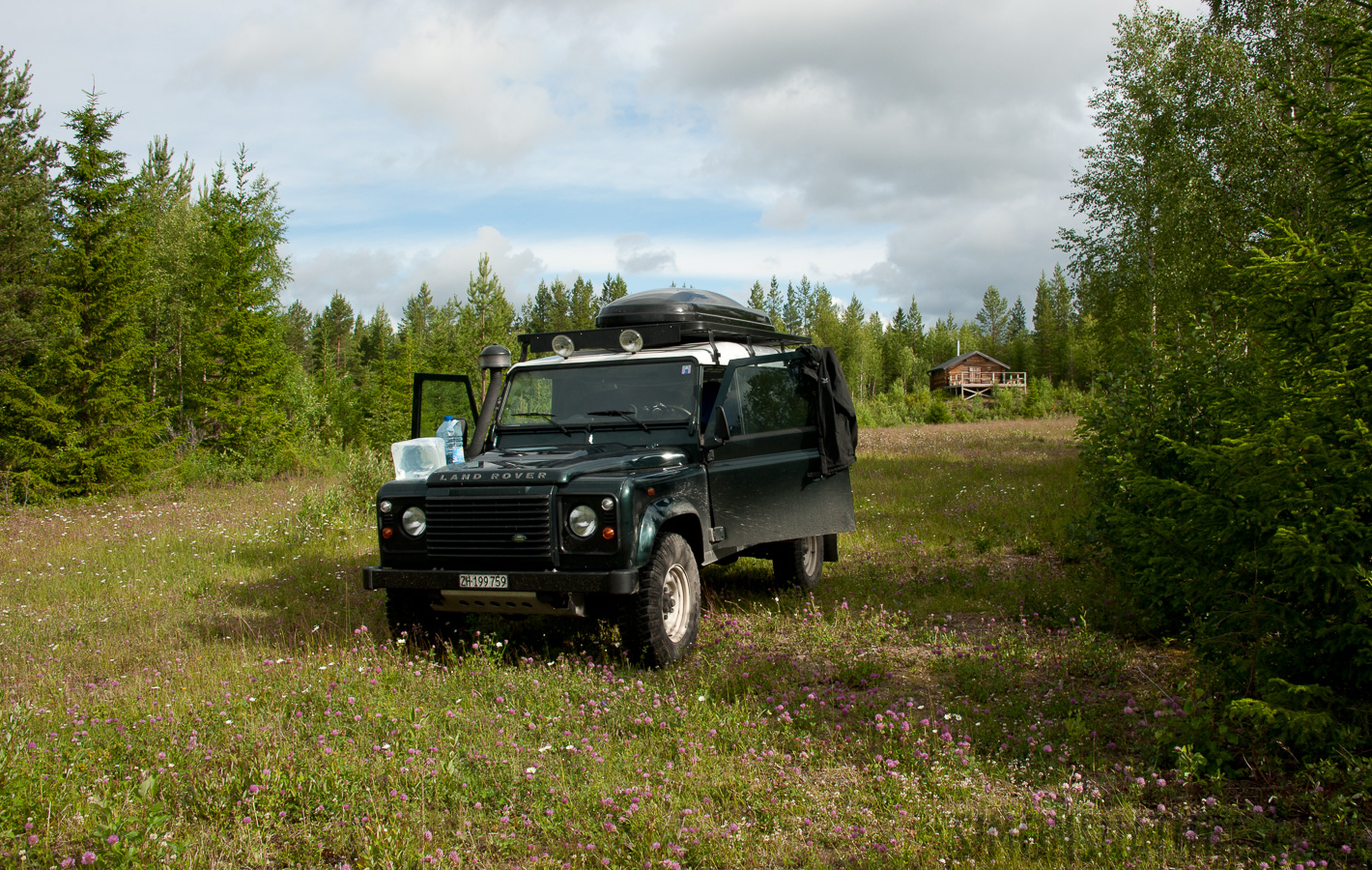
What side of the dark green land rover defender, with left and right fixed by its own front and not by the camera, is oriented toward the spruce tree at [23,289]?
right

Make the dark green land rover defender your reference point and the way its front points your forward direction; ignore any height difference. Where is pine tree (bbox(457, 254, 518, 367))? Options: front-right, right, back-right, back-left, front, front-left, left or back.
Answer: back-right

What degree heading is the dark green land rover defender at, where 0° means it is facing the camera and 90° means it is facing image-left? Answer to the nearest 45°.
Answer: approximately 45°
